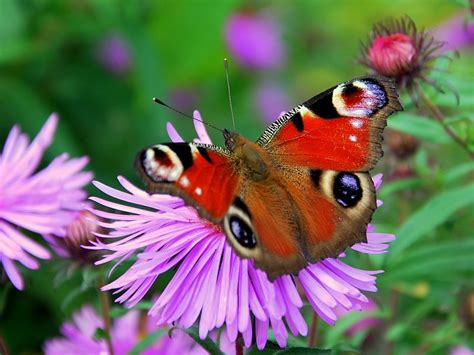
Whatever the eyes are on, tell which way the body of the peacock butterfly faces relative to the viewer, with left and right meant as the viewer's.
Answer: facing away from the viewer and to the left of the viewer

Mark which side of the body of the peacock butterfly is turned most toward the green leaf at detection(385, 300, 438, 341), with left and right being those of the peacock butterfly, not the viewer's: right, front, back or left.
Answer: right

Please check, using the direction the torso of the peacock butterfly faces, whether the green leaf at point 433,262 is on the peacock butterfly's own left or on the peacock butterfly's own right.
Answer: on the peacock butterfly's own right
